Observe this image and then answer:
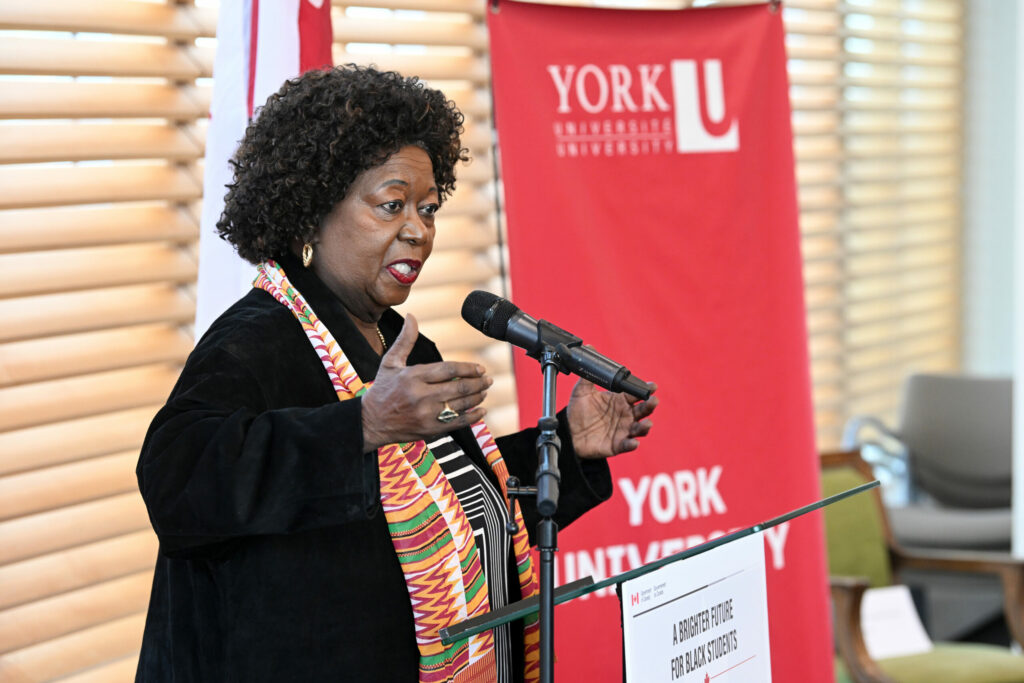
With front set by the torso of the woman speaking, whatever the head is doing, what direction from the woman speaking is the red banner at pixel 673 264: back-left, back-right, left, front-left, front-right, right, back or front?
left

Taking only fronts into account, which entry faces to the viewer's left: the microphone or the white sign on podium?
the microphone

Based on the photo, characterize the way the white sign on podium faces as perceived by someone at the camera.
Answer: facing the viewer and to the right of the viewer

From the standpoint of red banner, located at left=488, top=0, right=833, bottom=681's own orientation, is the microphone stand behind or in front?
in front

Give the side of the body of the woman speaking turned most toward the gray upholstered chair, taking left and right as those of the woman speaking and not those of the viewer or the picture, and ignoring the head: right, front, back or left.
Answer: left

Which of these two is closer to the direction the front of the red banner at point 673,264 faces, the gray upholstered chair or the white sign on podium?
the white sign on podium

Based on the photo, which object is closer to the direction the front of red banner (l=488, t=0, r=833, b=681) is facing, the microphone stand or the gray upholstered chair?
the microphone stand

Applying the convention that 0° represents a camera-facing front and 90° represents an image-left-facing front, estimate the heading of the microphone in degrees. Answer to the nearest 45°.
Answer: approximately 90°

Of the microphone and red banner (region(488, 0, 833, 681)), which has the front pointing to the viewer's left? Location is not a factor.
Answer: the microphone

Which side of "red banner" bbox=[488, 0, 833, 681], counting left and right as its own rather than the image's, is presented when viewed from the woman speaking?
front

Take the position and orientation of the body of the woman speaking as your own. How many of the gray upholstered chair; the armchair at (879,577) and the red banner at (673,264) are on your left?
3

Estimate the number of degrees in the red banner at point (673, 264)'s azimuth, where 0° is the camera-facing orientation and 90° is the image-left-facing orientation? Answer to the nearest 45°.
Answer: approximately 0°
